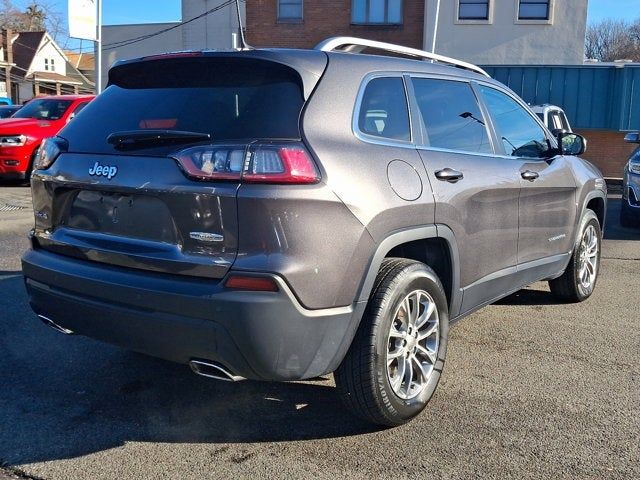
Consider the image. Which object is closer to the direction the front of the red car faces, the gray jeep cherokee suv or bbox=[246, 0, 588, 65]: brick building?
the gray jeep cherokee suv

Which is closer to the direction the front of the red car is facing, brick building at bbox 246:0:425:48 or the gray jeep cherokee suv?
the gray jeep cherokee suv

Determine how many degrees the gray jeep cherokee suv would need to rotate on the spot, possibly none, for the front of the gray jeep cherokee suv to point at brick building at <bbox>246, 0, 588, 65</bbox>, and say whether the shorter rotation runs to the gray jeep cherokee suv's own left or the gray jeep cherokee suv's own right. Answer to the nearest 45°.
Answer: approximately 45° to the gray jeep cherokee suv's own left

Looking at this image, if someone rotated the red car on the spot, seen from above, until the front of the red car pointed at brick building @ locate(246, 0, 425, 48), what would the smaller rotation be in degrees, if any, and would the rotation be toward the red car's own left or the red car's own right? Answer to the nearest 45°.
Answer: approximately 180°

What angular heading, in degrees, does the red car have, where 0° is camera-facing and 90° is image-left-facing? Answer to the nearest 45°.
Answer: approximately 45°

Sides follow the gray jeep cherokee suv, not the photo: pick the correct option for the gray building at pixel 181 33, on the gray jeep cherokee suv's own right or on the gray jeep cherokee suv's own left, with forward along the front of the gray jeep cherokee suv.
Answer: on the gray jeep cherokee suv's own left

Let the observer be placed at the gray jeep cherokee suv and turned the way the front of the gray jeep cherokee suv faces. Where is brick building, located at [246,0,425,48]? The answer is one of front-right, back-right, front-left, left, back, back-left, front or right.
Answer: front-left

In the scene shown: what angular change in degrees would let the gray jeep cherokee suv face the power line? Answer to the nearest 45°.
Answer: approximately 45° to its left

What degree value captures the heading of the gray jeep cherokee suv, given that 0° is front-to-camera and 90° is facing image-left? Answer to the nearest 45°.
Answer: approximately 225°

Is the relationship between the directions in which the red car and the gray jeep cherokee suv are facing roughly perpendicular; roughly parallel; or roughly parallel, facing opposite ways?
roughly parallel, facing opposite ways
